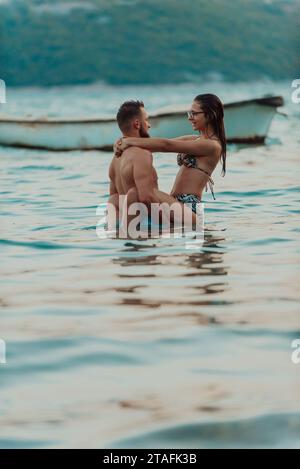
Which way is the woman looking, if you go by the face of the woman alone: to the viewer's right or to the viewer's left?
to the viewer's left

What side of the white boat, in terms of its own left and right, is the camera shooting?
right

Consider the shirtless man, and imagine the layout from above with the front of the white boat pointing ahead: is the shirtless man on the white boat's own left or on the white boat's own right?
on the white boat's own right

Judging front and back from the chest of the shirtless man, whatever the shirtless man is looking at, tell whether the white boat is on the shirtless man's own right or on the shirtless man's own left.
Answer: on the shirtless man's own left

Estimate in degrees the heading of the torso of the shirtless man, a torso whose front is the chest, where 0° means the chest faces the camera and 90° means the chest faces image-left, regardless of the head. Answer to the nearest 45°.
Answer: approximately 225°

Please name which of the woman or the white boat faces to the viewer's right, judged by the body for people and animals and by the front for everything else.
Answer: the white boat

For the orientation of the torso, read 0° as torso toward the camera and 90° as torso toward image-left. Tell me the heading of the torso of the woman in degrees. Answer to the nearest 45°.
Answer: approximately 90°

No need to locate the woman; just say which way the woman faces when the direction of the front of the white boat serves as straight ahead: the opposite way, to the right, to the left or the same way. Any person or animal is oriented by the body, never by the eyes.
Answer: the opposite way

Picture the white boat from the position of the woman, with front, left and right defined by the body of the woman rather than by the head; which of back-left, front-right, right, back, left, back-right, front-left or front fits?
right

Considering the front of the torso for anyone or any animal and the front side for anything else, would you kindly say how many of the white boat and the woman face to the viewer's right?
1
